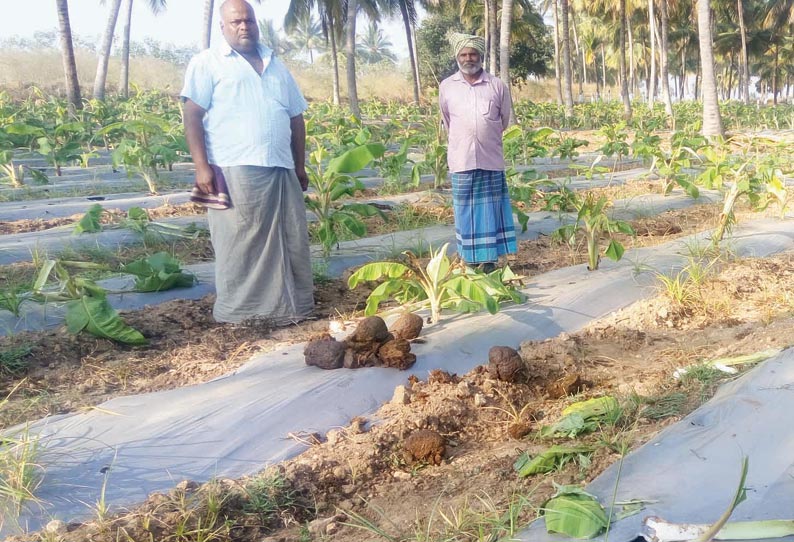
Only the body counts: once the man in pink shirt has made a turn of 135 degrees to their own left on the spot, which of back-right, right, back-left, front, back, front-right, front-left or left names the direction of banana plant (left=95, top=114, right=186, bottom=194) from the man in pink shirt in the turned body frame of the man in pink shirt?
left

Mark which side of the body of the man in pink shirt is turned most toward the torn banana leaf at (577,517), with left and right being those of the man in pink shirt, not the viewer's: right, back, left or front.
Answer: front

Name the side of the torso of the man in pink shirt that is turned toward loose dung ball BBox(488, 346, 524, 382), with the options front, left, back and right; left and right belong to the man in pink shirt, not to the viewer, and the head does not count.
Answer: front

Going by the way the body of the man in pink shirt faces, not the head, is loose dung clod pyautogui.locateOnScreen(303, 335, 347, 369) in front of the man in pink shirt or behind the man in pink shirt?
in front

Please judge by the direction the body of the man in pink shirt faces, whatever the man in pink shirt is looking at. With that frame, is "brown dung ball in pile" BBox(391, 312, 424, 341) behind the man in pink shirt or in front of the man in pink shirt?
in front

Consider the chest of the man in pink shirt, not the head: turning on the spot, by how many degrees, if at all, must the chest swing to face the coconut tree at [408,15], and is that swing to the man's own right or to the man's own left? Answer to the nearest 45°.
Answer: approximately 180°

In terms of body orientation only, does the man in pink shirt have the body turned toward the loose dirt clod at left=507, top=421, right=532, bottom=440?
yes

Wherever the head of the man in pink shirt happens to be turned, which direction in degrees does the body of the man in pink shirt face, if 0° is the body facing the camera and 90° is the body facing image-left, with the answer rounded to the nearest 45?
approximately 0°

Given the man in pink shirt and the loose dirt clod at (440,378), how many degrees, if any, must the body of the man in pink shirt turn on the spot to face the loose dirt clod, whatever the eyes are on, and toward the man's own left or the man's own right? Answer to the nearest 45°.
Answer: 0° — they already face it
